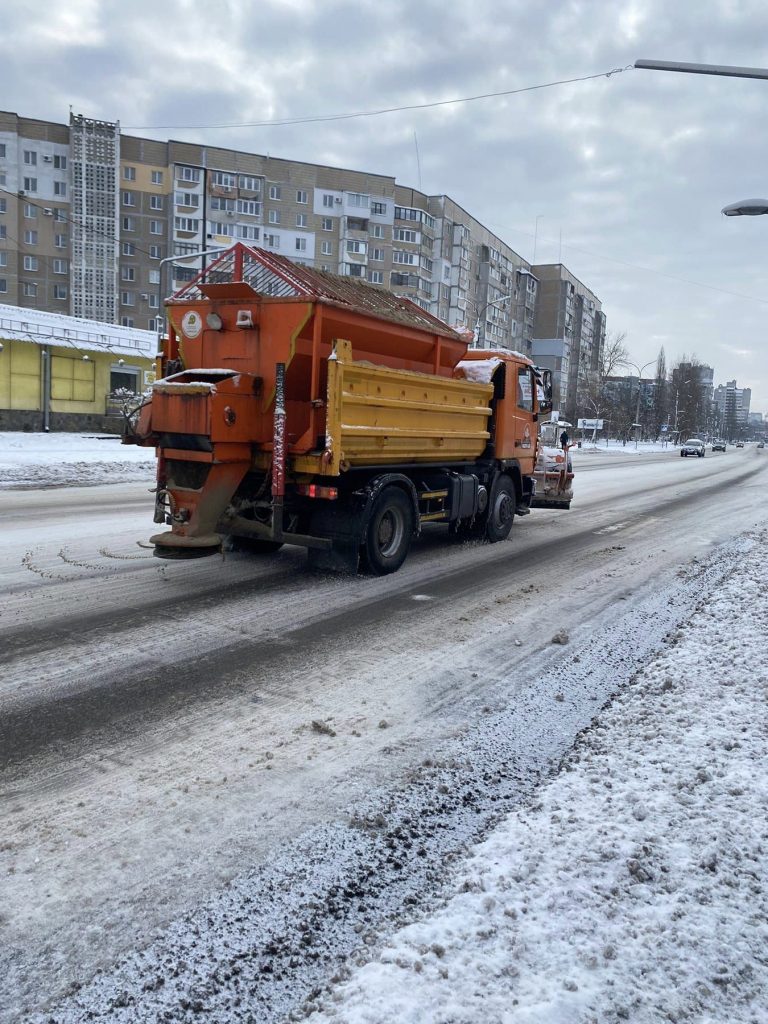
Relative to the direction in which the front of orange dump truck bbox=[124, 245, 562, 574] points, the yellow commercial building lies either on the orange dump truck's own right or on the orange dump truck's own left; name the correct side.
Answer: on the orange dump truck's own left

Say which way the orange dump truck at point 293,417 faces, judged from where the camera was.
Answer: facing away from the viewer and to the right of the viewer
